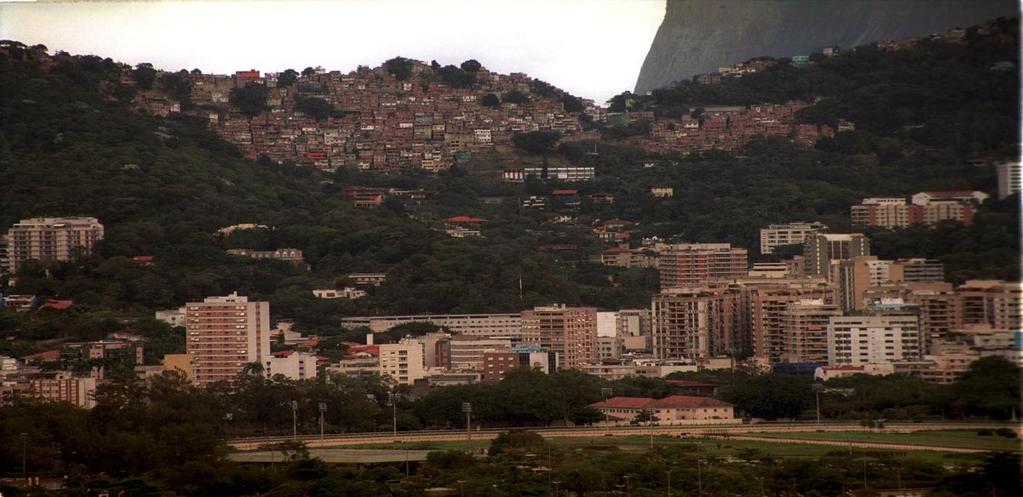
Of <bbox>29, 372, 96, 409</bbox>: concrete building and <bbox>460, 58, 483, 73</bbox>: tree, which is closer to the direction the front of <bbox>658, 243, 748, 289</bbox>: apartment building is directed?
the concrete building

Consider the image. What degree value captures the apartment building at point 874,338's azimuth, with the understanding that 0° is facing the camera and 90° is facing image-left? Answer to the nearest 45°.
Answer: approximately 0°

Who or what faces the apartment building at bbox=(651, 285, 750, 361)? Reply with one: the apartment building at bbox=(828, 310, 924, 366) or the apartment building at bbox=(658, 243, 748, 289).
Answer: the apartment building at bbox=(658, 243, 748, 289)

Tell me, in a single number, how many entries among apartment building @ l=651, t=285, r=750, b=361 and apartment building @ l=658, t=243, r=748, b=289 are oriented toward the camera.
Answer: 2

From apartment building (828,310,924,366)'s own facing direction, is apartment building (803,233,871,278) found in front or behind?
behind
